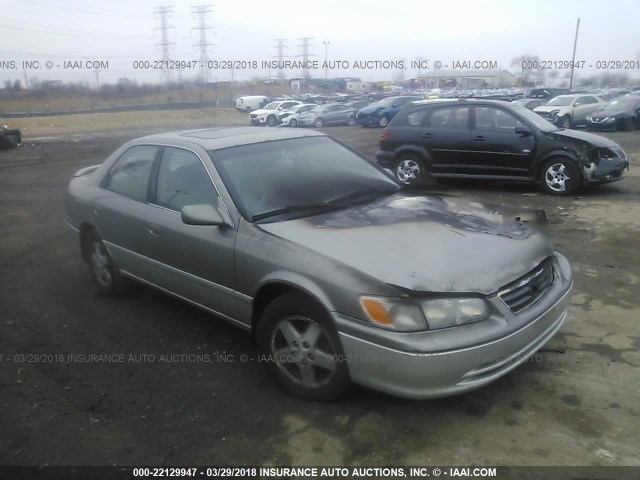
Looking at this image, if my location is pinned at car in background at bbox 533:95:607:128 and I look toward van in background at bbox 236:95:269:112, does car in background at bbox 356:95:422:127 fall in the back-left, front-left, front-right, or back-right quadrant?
front-left

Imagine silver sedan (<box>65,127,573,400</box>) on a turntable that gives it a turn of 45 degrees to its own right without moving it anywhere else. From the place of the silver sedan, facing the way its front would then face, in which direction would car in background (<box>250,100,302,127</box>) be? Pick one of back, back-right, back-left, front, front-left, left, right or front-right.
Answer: back

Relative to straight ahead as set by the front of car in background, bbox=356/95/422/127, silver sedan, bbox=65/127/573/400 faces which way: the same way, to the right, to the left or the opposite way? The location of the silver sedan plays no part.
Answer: to the left

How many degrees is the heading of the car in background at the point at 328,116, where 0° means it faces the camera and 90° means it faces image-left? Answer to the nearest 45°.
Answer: approximately 45°

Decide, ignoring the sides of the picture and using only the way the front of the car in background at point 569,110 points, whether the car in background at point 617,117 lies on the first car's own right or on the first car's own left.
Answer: on the first car's own left

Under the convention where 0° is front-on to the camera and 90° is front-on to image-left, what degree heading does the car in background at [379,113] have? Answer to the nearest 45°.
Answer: approximately 45°

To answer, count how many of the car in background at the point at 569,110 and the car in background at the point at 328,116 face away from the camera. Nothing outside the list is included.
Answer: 0

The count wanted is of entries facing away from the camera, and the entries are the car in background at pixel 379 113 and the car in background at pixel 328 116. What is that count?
0

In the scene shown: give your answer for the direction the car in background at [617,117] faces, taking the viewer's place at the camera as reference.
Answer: facing the viewer and to the left of the viewer

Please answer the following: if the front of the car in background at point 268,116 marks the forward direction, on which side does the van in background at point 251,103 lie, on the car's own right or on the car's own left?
on the car's own right

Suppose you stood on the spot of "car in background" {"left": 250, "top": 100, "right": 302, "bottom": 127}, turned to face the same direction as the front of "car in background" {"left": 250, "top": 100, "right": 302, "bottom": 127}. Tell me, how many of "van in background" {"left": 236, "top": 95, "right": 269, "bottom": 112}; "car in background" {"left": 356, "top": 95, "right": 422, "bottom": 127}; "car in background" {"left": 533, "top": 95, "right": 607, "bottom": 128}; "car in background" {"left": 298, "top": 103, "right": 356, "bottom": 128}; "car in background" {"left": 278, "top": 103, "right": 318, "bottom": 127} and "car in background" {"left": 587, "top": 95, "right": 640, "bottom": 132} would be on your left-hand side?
5
